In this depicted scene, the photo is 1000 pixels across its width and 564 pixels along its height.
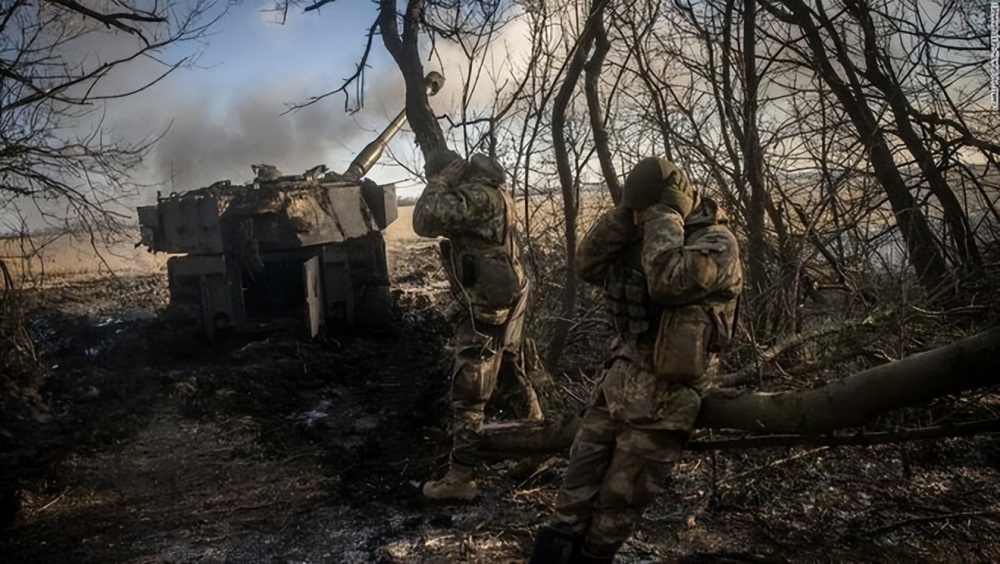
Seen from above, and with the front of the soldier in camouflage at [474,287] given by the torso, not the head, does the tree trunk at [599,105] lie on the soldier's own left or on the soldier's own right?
on the soldier's own right

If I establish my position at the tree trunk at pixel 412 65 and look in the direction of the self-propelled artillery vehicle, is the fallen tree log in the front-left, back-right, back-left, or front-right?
back-right

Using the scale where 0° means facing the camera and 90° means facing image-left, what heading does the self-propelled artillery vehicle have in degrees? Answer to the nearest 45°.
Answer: approximately 180°

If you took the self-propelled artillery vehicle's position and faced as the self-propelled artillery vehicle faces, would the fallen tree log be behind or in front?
behind
